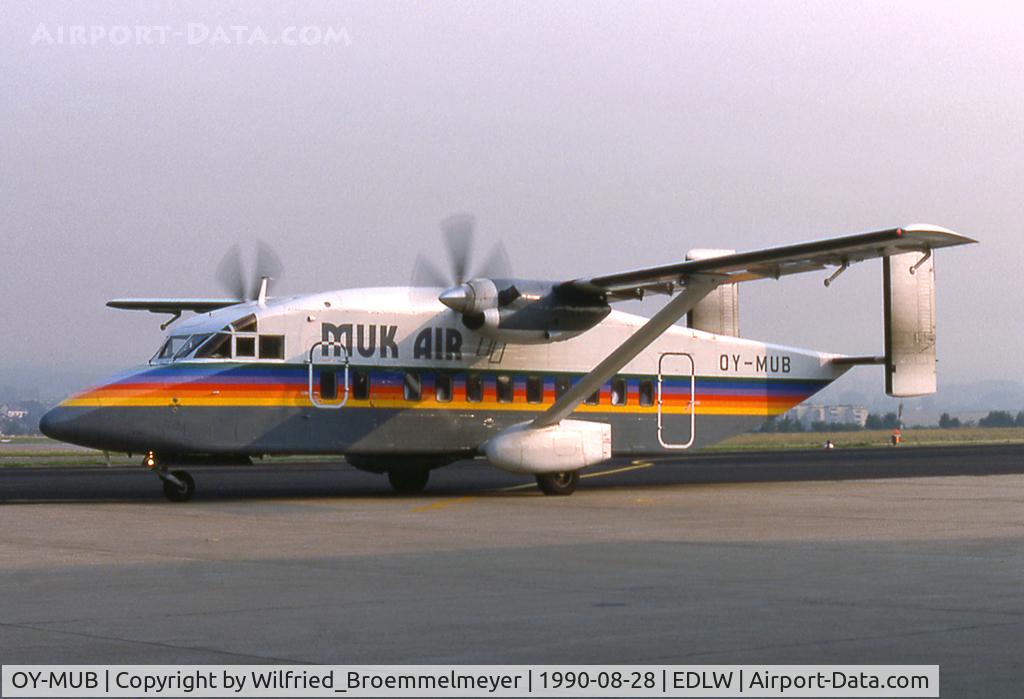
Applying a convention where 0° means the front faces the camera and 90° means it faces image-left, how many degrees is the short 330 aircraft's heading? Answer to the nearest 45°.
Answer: approximately 45°
